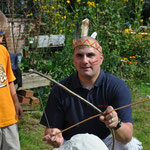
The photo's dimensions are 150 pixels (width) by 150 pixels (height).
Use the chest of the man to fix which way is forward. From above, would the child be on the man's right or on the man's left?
on the man's right

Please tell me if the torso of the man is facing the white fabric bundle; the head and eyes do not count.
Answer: yes

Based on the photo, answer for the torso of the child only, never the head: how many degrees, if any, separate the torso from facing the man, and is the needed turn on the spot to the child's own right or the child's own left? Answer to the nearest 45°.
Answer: approximately 45° to the child's own left

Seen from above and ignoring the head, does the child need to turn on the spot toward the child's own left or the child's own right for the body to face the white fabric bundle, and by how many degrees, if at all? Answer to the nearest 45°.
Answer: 0° — they already face it

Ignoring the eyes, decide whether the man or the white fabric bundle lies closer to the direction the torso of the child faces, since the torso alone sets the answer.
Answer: the white fabric bundle

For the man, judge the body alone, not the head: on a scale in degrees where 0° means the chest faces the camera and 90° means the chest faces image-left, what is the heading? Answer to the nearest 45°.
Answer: approximately 0°

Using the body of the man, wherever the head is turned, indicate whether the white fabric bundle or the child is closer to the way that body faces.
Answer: the white fabric bundle

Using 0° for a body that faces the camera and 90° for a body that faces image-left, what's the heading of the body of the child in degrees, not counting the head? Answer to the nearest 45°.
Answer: approximately 0°
